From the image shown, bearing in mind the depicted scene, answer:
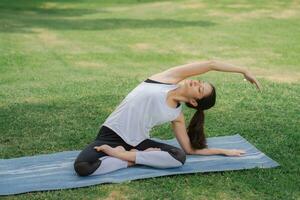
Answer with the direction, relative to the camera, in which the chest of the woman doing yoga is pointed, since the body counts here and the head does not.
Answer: toward the camera
